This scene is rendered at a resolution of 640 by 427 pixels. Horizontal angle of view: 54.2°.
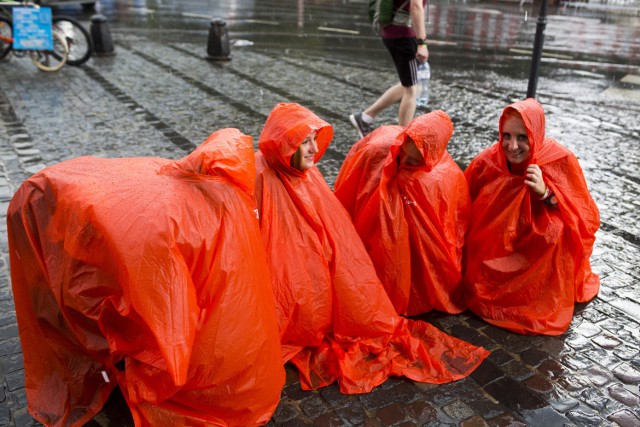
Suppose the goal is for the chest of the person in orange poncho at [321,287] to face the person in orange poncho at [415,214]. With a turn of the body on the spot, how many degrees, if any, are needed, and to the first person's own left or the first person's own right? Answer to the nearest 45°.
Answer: approximately 90° to the first person's own left

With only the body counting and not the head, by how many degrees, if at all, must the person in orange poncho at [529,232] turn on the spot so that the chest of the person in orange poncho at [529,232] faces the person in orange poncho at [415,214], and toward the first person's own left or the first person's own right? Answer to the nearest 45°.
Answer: approximately 45° to the first person's own right

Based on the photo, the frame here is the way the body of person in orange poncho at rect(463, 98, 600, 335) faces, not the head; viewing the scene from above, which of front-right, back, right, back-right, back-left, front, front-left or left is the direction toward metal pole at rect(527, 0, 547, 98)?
back-right

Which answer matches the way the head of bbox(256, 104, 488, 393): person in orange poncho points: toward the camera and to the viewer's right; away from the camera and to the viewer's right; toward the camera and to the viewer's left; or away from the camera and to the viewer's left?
toward the camera and to the viewer's right

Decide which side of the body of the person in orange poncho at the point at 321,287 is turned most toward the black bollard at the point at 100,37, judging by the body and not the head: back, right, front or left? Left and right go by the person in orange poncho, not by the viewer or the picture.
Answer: back

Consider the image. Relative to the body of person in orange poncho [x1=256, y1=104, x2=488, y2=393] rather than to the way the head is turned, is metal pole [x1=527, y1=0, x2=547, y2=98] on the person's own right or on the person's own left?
on the person's own left

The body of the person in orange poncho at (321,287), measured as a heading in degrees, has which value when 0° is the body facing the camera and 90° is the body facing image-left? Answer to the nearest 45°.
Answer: approximately 315°

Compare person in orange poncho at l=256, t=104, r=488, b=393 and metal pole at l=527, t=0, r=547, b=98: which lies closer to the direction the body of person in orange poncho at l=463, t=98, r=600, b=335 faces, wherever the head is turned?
the person in orange poncho

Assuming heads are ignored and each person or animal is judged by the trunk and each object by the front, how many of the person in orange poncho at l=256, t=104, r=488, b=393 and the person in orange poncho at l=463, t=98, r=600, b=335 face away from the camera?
0

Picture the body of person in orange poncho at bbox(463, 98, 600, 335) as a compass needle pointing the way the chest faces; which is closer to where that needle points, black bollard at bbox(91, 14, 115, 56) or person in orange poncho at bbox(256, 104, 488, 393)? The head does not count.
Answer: the person in orange poncho

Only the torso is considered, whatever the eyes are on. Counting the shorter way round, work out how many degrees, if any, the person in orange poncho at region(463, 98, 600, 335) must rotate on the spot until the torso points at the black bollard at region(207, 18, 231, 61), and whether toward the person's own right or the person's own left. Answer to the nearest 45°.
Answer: approximately 90° to the person's own right
